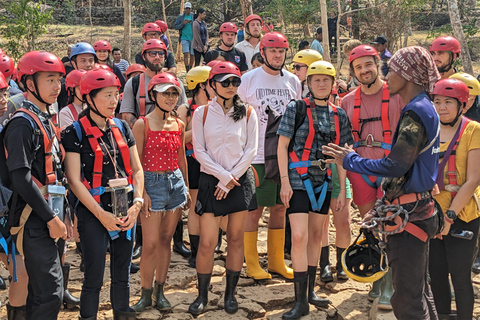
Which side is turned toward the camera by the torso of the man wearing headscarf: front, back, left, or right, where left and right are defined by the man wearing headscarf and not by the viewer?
left

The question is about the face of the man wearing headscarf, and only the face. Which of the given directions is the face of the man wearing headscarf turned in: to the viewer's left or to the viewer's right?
to the viewer's left
